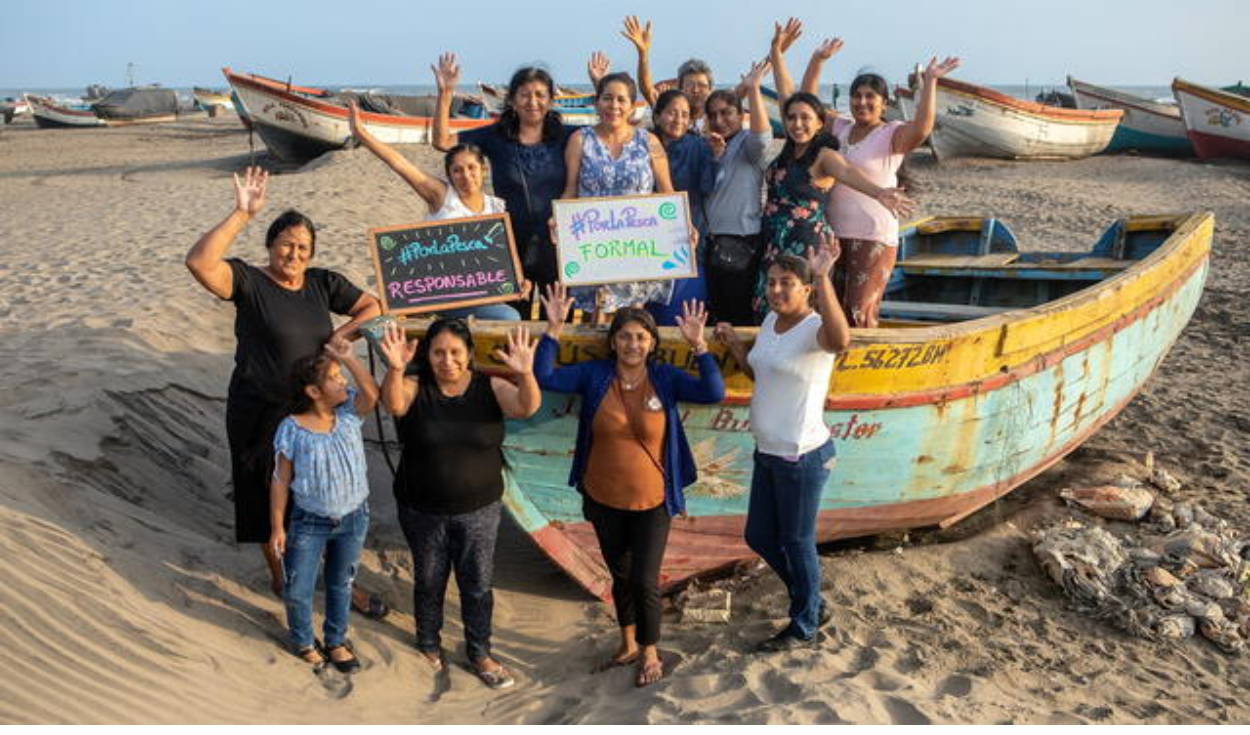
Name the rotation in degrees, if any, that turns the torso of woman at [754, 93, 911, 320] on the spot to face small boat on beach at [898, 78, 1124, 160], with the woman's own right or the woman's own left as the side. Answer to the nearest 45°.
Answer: approximately 135° to the woman's own right

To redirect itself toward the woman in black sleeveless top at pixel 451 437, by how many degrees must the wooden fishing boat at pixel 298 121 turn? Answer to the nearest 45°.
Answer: approximately 45° to its left

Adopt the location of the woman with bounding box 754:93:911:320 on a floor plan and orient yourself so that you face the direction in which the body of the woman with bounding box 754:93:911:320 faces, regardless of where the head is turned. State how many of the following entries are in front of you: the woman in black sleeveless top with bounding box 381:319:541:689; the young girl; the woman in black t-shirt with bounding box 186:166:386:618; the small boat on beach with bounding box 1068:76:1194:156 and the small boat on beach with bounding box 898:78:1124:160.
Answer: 3

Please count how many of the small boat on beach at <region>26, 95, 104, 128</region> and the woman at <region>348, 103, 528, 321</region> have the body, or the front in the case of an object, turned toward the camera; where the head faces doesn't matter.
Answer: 1

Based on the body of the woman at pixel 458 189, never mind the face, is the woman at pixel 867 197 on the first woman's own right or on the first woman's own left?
on the first woman's own left

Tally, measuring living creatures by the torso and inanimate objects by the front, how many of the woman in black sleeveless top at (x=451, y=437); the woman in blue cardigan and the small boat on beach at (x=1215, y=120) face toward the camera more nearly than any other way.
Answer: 2

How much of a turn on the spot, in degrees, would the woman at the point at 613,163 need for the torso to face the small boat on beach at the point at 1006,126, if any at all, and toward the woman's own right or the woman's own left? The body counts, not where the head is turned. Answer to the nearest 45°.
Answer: approximately 135° to the woman's own left

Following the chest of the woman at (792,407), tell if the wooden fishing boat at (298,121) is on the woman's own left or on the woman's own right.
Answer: on the woman's own right

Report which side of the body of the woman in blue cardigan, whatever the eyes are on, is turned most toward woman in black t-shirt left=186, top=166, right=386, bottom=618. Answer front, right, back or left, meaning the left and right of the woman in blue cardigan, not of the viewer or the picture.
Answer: right

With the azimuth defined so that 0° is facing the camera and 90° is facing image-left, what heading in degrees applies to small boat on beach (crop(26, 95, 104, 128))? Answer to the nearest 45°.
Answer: approximately 90°

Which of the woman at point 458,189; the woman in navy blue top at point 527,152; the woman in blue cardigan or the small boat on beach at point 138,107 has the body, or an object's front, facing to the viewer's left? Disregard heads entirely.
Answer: the small boat on beach

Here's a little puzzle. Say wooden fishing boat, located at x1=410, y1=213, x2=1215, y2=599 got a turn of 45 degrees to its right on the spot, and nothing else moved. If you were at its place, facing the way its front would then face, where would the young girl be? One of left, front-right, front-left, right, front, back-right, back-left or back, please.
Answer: front-left

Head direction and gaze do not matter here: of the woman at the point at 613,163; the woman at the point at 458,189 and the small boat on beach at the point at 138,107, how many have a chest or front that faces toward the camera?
2

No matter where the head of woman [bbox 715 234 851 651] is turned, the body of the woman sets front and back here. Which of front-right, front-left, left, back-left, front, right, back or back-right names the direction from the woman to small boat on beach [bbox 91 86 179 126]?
right

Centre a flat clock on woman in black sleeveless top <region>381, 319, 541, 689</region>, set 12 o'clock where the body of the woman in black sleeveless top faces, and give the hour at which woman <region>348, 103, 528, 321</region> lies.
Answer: The woman is roughly at 6 o'clock from the woman in black sleeveless top.

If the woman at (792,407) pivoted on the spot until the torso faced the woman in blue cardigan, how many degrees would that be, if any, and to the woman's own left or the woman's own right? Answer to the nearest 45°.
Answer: approximately 45° to the woman's own right

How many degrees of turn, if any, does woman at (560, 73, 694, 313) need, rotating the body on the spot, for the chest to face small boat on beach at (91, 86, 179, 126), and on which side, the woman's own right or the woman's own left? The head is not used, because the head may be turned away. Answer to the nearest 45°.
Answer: approximately 135° to the woman's own right

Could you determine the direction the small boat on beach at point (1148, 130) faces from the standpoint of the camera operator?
facing to the left of the viewer

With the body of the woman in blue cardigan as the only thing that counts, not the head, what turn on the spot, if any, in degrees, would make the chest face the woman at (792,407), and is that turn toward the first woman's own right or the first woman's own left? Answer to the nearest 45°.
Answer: approximately 90° to the first woman's own left
